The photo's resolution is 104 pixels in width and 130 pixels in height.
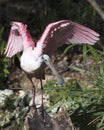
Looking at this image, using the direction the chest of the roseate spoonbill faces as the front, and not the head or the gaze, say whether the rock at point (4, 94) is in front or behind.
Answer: behind

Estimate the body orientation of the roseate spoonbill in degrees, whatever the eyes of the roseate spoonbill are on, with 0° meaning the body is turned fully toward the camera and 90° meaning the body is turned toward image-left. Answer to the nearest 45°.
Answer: approximately 0°
